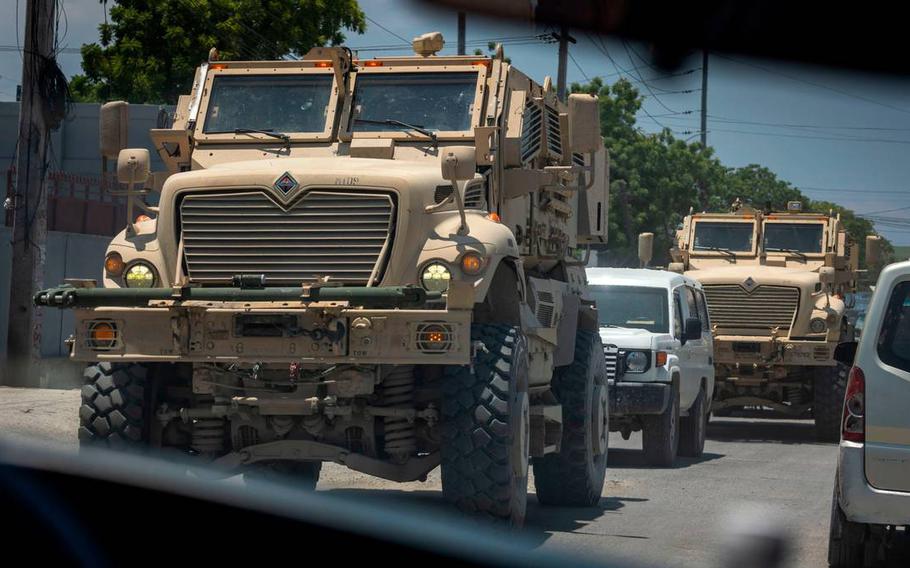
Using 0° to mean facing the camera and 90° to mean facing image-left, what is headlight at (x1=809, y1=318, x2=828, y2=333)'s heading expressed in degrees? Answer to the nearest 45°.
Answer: approximately 0°

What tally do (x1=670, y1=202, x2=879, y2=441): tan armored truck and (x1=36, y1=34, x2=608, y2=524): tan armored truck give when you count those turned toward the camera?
2

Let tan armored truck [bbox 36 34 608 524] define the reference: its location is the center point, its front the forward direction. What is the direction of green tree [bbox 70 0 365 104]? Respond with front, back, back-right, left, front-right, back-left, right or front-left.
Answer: back

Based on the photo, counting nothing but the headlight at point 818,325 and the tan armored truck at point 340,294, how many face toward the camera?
2

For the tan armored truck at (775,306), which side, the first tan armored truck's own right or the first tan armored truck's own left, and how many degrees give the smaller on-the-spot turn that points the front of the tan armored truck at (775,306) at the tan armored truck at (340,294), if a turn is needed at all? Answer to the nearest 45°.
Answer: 0° — it already faces it

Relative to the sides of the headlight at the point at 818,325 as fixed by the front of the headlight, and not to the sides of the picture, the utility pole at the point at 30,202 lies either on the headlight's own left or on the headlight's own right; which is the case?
on the headlight's own right

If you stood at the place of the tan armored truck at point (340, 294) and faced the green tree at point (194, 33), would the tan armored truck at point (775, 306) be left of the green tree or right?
right

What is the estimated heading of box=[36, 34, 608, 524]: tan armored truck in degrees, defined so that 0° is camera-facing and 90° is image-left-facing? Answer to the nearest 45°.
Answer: approximately 0°

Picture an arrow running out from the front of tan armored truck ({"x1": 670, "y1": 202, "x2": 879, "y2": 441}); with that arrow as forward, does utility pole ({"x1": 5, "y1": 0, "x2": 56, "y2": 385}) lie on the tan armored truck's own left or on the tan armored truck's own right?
on the tan armored truck's own right
